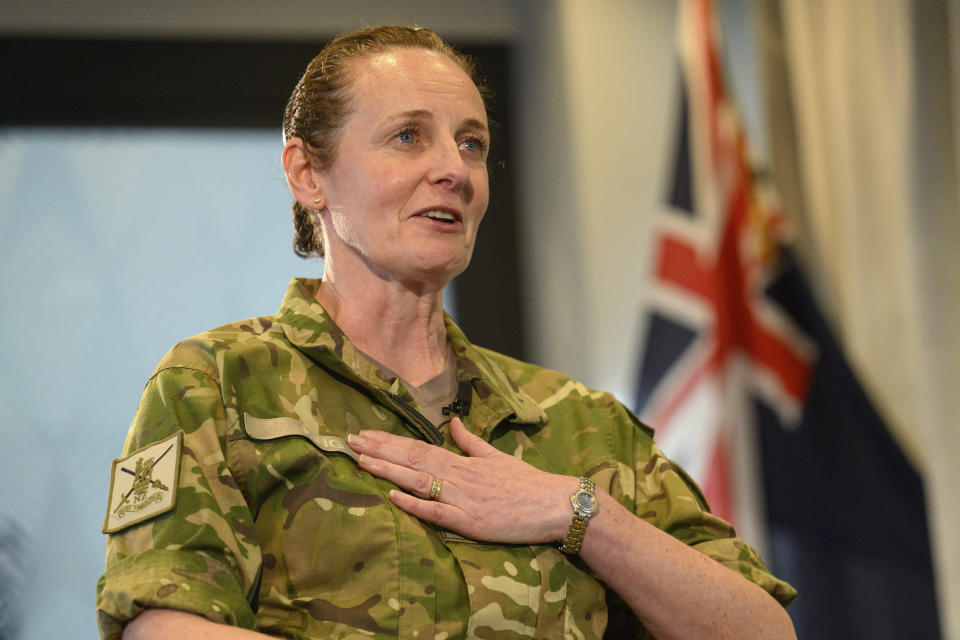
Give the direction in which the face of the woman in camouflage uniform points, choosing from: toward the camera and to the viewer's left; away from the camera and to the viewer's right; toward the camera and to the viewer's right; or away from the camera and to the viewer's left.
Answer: toward the camera and to the viewer's right

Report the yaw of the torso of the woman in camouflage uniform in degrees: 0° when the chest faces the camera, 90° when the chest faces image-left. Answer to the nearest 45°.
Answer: approximately 315°

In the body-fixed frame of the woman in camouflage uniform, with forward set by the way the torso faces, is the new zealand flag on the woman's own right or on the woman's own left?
on the woman's own left
